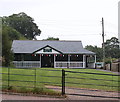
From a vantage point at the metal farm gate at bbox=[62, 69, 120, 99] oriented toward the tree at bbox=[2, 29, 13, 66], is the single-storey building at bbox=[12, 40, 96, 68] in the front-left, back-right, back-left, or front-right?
front-right

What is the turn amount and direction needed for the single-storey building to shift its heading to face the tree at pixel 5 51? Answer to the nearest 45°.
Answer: approximately 45° to its right

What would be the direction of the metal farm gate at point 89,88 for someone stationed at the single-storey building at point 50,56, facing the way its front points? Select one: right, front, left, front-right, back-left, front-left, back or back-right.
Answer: front

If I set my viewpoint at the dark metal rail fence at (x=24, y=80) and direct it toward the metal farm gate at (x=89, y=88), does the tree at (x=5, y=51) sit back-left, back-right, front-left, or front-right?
back-left

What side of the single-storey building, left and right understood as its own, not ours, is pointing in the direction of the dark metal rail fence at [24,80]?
front

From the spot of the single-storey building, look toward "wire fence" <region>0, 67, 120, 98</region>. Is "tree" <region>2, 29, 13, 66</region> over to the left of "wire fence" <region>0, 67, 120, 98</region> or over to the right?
right

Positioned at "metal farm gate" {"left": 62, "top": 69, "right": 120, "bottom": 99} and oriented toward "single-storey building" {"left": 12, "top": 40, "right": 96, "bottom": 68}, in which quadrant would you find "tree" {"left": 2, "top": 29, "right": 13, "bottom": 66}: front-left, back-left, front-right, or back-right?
front-left

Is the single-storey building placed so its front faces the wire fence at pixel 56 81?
yes

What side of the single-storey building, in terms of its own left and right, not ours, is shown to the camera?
front

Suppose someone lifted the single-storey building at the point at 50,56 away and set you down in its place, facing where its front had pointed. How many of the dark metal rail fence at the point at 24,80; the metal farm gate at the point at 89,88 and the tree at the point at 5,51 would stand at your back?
0
